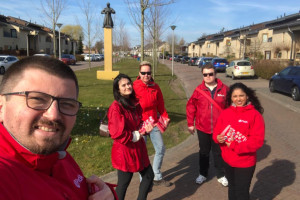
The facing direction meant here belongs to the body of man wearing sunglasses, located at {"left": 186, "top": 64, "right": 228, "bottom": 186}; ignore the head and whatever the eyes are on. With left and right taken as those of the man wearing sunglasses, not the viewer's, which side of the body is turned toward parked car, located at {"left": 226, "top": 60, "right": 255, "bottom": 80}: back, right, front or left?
back

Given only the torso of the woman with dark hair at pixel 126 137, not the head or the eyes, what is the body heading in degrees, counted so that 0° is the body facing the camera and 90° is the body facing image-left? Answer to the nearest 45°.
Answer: approximately 315°

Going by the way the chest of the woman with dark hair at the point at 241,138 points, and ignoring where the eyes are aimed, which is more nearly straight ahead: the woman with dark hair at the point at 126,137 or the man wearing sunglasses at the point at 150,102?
the woman with dark hair
